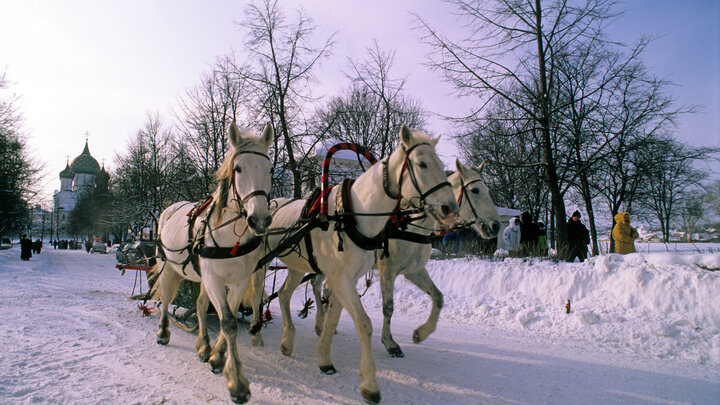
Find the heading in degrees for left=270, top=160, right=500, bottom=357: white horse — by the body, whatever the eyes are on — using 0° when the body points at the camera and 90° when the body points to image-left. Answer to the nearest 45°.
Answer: approximately 315°

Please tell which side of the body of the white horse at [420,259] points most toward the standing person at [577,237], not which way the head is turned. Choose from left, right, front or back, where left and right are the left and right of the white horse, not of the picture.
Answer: left

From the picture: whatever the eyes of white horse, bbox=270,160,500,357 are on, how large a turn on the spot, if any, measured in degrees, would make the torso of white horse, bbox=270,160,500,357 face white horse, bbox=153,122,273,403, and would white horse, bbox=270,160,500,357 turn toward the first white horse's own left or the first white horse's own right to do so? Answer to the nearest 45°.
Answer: approximately 90° to the first white horse's own right

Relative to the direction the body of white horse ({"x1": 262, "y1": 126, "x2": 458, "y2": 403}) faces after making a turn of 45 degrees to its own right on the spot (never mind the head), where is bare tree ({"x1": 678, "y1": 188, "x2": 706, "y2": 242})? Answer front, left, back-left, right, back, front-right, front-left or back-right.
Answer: back-left

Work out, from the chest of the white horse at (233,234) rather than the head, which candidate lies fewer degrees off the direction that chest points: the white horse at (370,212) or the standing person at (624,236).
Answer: the white horse

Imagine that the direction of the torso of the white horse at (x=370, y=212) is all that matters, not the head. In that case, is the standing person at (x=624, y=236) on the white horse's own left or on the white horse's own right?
on the white horse's own left

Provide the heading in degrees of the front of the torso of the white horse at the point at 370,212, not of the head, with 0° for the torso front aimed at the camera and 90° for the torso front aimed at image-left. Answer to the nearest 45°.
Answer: approximately 315°

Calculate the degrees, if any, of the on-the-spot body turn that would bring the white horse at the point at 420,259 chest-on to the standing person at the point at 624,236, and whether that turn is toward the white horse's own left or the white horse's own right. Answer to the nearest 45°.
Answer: approximately 90° to the white horse's own left

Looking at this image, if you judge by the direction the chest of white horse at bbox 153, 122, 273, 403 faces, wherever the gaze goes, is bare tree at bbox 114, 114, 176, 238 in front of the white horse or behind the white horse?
behind
